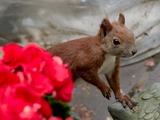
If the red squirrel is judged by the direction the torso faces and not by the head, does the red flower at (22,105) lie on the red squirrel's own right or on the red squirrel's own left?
on the red squirrel's own right

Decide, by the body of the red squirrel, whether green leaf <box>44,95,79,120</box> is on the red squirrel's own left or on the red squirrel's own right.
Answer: on the red squirrel's own right

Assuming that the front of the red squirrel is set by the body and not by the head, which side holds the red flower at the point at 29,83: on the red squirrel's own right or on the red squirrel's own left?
on the red squirrel's own right
